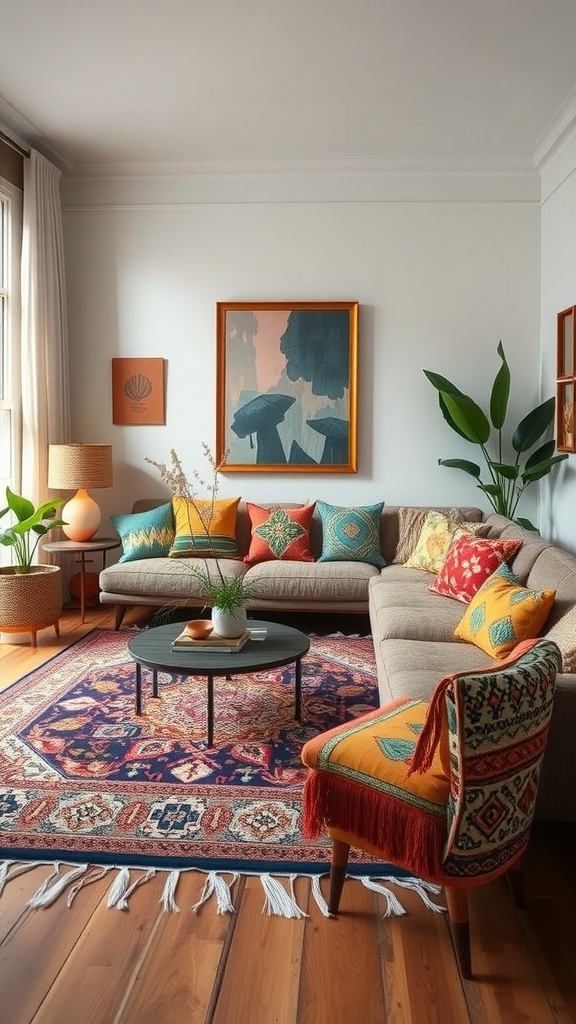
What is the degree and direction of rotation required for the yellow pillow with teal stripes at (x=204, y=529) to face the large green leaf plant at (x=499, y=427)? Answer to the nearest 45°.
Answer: approximately 90° to its left

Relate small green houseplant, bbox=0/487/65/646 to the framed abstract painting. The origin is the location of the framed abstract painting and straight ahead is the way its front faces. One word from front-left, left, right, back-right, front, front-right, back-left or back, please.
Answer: front-right

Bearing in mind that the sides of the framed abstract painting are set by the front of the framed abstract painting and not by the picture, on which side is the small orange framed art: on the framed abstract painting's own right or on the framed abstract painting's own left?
on the framed abstract painting's own right

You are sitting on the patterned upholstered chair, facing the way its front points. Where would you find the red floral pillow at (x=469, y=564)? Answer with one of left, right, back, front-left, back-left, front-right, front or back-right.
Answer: front-right

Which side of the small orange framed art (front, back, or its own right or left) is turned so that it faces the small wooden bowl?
front

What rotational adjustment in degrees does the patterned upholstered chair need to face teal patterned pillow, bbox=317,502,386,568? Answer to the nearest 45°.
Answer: approximately 45° to its right

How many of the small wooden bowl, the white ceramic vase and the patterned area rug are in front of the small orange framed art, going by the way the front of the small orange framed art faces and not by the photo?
3

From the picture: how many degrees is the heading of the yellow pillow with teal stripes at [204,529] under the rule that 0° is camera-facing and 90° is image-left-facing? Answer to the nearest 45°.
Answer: approximately 0°

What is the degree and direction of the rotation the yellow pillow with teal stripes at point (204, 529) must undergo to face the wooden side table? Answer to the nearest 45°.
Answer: approximately 90° to its right

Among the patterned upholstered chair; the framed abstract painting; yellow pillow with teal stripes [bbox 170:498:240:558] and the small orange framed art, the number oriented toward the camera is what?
3

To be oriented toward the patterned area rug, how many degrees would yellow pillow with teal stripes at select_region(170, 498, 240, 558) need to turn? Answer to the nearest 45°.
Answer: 0° — it already faces it
